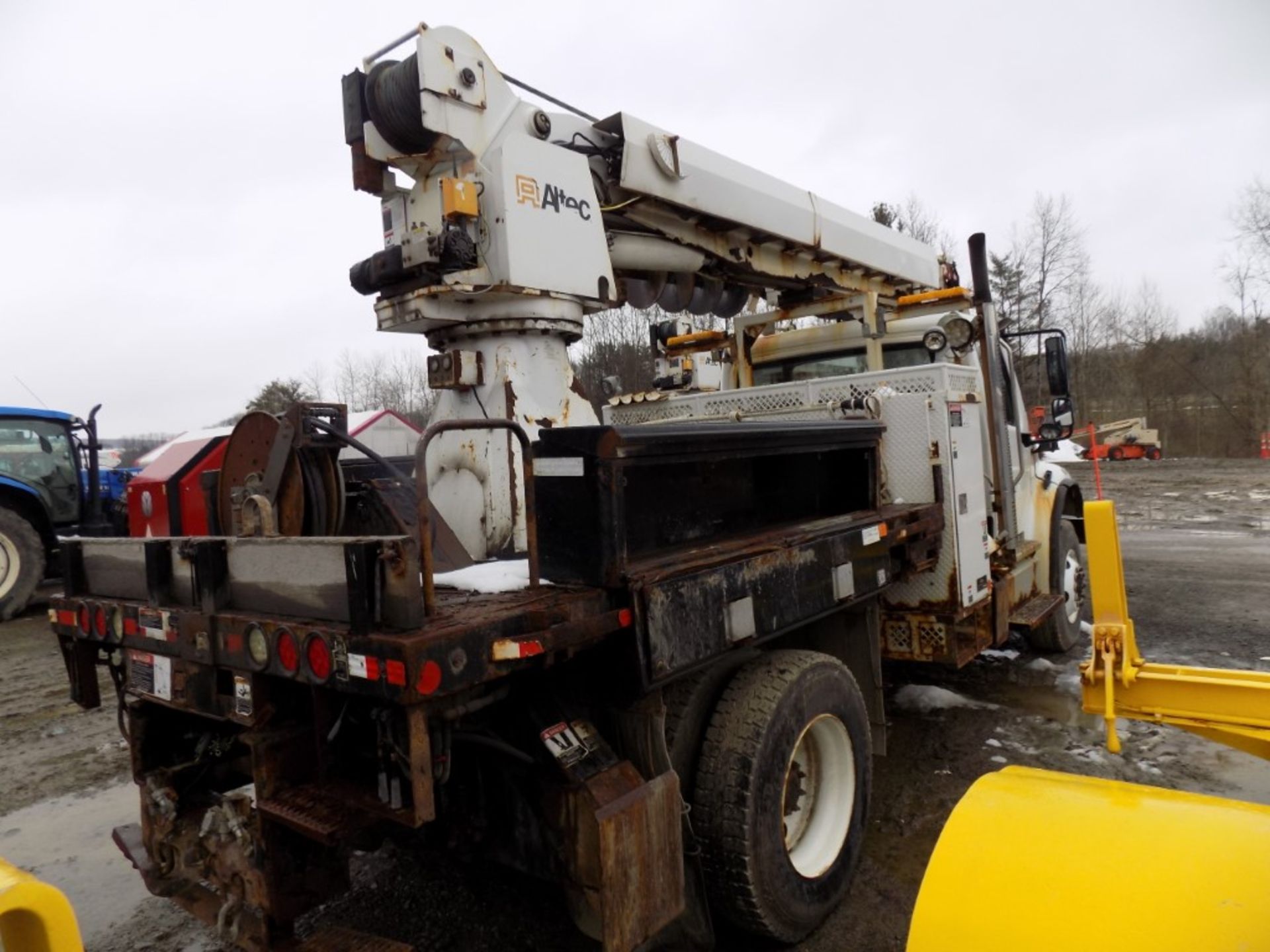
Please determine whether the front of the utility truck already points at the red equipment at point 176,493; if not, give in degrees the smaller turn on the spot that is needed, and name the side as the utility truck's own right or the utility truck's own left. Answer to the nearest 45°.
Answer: approximately 90° to the utility truck's own left

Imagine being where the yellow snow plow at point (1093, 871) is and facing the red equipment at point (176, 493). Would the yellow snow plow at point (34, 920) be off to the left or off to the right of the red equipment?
left

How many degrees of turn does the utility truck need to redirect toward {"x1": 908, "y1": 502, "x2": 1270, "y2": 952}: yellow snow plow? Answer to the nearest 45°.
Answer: approximately 90° to its right

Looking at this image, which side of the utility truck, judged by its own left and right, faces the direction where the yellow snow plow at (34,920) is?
back

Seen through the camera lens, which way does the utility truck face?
facing away from the viewer and to the right of the viewer

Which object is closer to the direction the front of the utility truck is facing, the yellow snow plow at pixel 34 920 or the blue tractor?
the blue tractor

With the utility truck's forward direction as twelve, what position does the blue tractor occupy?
The blue tractor is roughly at 9 o'clock from the utility truck.
